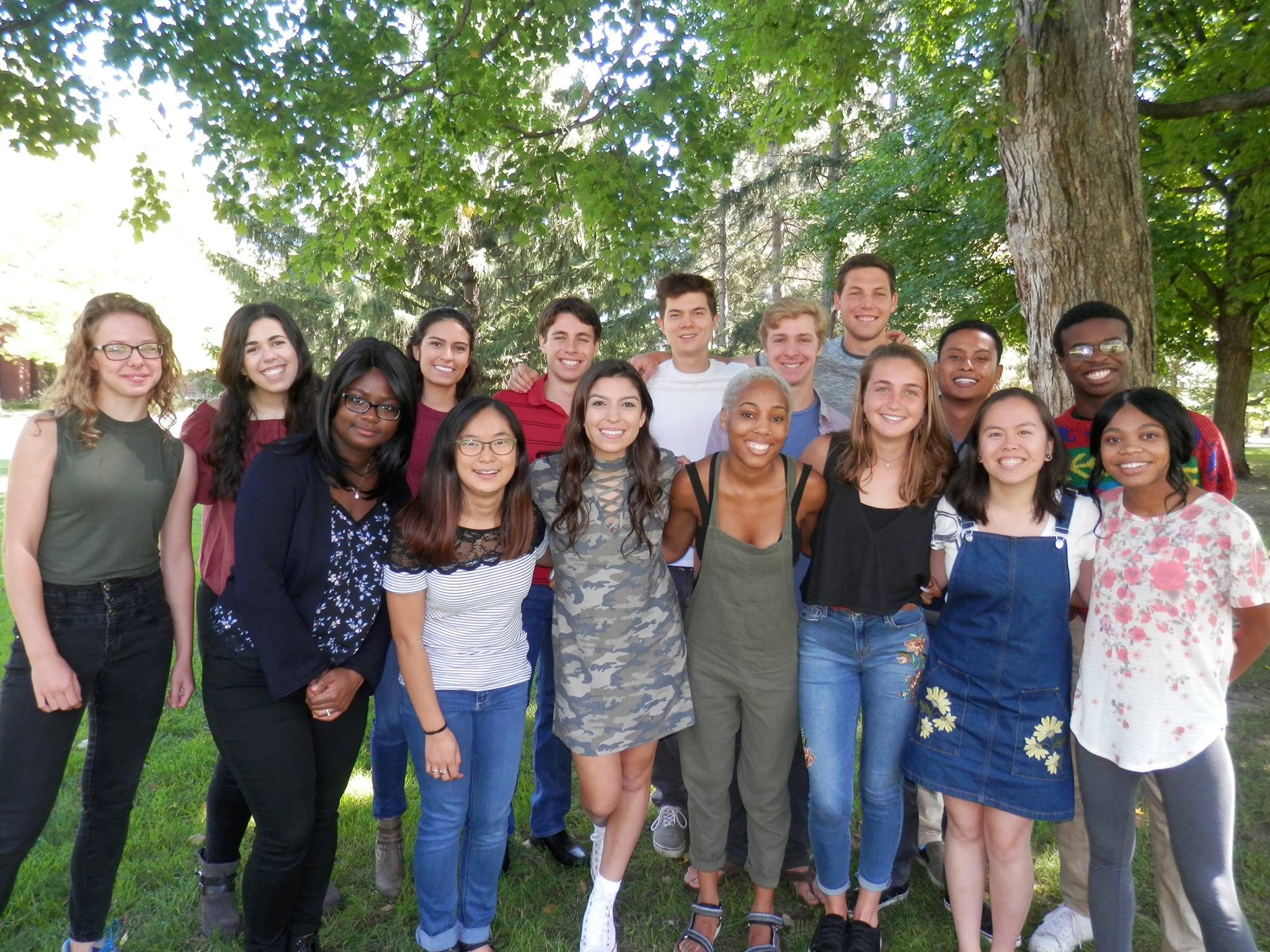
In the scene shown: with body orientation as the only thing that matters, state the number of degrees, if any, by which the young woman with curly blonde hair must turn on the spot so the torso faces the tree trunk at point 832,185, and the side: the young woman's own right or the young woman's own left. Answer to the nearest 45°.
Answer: approximately 135° to the young woman's own left

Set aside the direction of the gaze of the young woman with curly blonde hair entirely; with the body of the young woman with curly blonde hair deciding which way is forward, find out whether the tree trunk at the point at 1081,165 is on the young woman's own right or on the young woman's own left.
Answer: on the young woman's own left

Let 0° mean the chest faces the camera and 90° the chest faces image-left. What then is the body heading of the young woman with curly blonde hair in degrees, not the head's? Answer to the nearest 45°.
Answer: approximately 0°

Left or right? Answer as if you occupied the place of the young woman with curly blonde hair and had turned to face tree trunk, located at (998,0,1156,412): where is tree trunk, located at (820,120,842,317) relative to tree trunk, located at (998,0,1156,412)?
left

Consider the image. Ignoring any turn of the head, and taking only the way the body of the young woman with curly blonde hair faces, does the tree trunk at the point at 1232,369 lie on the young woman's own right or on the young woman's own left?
on the young woman's own left
